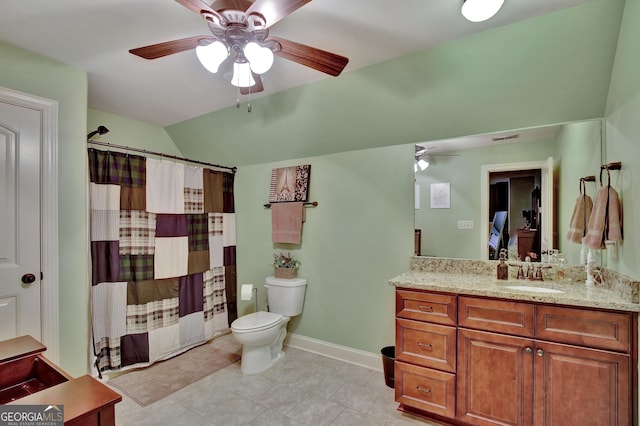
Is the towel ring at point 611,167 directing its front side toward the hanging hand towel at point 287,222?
yes

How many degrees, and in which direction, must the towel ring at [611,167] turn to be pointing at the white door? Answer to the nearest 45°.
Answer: approximately 45° to its left

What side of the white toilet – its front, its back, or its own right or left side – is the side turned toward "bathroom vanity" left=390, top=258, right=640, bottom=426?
left

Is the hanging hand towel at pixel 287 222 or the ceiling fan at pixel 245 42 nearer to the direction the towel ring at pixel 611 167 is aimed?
the hanging hand towel

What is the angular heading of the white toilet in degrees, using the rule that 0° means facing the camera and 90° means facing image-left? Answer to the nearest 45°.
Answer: approximately 45°

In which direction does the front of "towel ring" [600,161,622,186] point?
to the viewer's left

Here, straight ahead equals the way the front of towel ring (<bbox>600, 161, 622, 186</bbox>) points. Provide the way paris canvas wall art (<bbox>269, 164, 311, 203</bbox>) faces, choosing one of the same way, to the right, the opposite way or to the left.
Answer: to the left

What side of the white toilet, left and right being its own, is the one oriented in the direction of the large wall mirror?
left
